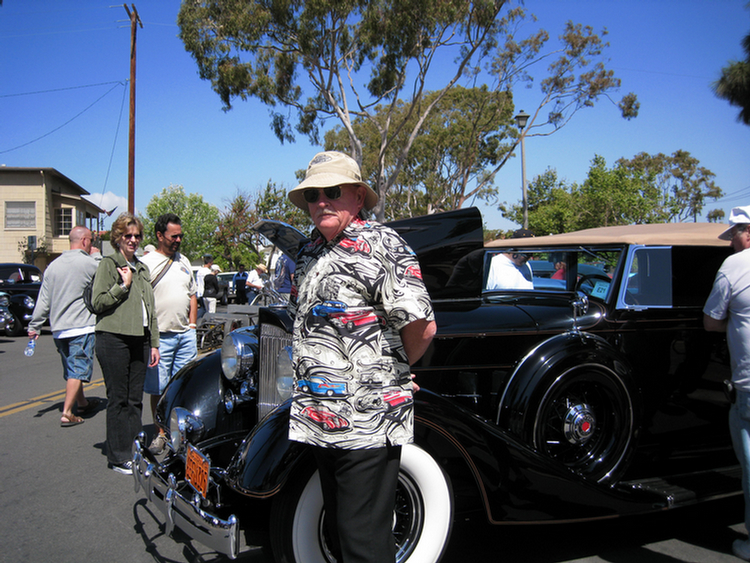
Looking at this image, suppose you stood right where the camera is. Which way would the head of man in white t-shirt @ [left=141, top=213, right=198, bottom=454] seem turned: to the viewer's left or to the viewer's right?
to the viewer's right

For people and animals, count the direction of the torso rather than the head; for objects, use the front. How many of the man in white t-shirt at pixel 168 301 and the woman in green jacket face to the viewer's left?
0

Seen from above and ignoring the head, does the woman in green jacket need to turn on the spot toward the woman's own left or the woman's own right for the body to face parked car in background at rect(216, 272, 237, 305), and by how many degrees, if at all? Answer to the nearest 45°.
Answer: approximately 135° to the woman's own left

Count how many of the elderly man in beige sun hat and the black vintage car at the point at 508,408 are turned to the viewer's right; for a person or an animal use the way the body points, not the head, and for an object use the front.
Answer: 0

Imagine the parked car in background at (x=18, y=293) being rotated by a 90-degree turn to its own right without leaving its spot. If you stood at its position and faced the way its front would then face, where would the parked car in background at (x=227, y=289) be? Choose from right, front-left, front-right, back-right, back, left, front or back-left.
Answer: back

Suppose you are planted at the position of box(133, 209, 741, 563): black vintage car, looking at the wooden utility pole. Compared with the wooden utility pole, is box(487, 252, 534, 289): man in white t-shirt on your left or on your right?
right

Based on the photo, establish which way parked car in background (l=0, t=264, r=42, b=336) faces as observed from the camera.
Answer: facing the viewer and to the right of the viewer

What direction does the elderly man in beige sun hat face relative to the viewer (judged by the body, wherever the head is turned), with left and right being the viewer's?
facing the viewer and to the left of the viewer

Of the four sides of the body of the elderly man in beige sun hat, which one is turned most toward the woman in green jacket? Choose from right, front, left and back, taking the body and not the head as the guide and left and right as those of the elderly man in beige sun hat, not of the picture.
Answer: right

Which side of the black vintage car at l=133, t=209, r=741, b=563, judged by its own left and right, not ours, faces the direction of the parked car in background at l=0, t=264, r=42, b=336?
right
